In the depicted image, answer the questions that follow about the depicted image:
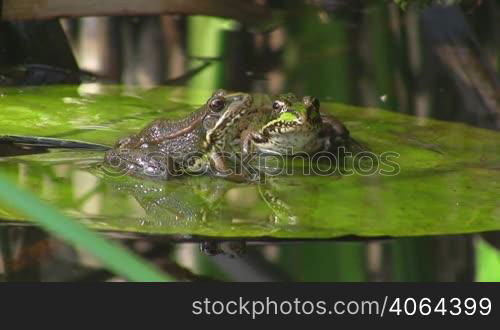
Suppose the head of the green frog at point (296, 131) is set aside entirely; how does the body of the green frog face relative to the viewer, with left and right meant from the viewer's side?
facing the viewer

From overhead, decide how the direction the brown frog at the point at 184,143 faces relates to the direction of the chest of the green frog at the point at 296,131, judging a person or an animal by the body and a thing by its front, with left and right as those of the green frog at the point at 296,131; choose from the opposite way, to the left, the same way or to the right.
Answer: to the left

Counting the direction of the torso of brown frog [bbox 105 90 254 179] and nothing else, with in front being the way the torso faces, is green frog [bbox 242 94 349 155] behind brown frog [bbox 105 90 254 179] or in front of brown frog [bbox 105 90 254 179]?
in front

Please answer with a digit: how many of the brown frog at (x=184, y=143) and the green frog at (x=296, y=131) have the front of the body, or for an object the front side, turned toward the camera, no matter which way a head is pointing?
1

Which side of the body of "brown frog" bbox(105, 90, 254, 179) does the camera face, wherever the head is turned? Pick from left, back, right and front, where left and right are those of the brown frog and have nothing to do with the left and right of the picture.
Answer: right

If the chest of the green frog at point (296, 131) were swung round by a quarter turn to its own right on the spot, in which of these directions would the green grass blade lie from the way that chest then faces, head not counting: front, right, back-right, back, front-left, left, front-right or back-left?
left

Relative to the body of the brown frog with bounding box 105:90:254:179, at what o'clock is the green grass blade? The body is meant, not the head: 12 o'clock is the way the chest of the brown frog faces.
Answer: The green grass blade is roughly at 3 o'clock from the brown frog.
